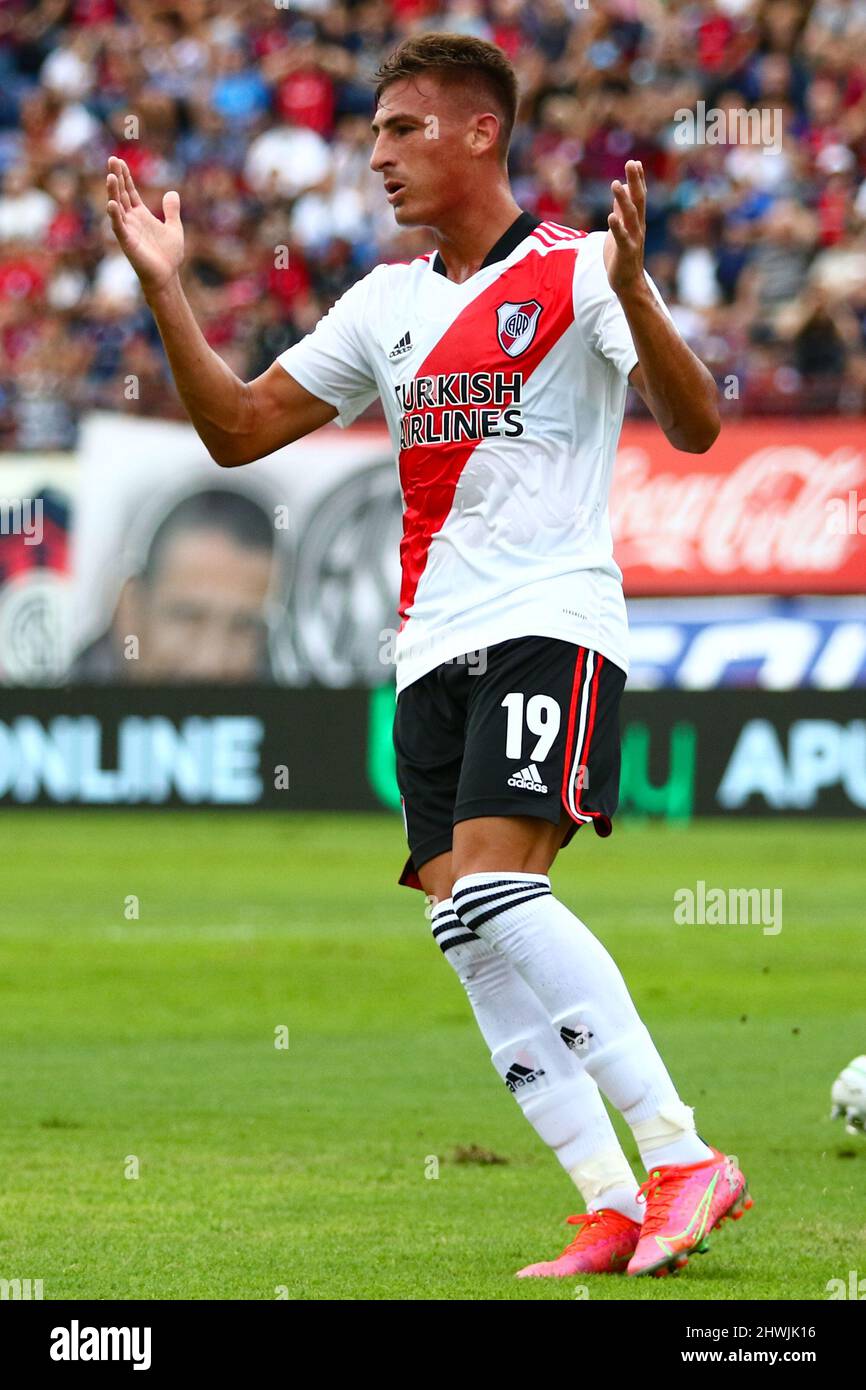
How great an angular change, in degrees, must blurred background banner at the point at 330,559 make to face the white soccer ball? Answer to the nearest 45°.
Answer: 0° — it already faces it

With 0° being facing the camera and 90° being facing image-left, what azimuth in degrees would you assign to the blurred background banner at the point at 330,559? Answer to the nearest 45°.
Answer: approximately 0°

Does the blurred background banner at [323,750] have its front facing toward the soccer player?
yes

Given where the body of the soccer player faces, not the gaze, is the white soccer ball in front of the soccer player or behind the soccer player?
behind

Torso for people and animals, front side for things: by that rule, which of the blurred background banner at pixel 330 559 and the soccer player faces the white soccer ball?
the blurred background banner

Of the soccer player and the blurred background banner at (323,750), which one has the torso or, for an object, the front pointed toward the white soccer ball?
the blurred background banner

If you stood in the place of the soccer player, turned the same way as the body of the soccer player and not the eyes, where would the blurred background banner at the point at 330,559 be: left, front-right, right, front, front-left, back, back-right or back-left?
back-right

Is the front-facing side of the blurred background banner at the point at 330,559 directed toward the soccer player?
yes

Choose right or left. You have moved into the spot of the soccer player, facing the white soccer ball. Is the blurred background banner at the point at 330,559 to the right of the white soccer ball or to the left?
left

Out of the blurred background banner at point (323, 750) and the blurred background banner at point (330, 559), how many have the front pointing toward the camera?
2

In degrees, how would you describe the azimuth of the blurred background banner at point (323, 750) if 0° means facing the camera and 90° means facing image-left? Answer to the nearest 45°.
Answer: approximately 0°

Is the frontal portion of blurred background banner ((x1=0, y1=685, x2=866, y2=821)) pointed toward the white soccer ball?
yes
